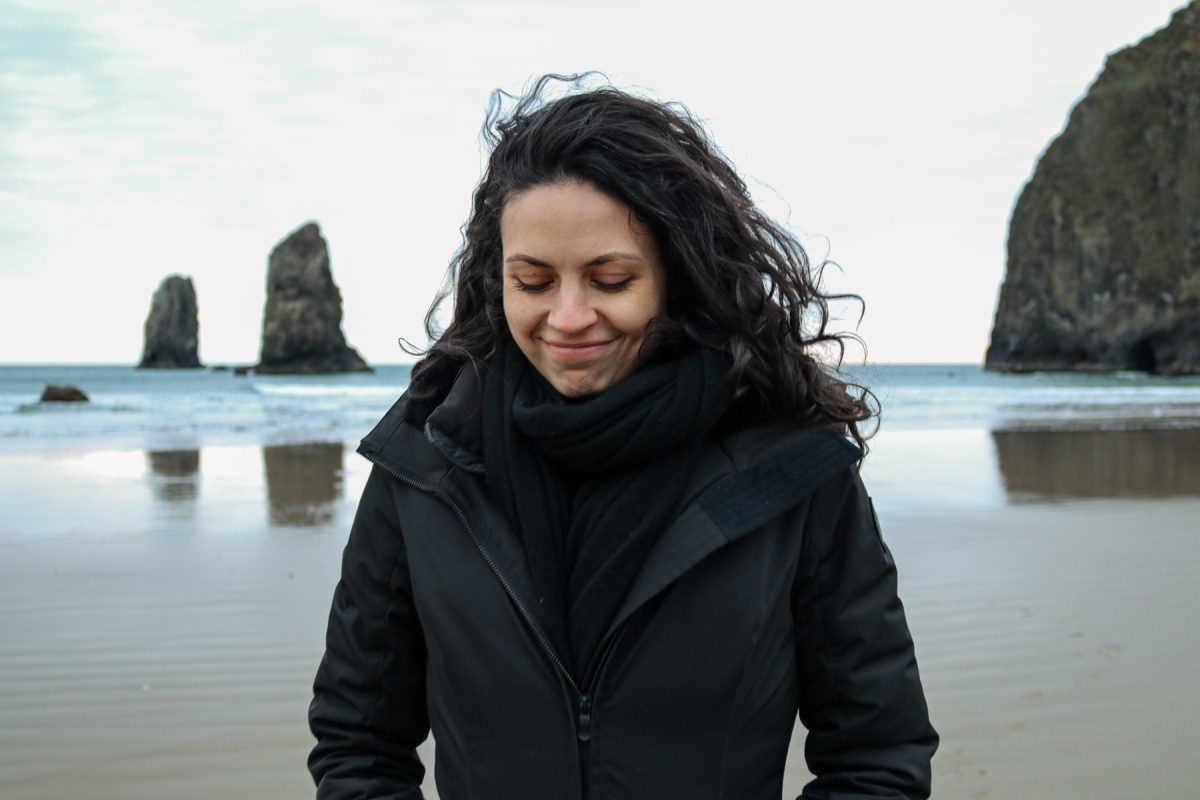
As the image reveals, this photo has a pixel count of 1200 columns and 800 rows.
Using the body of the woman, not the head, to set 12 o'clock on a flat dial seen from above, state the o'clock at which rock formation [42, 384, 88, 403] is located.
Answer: The rock formation is roughly at 5 o'clock from the woman.

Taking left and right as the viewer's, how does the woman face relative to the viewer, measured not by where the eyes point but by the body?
facing the viewer

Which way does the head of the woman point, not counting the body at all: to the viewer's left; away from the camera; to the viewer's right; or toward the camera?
toward the camera
